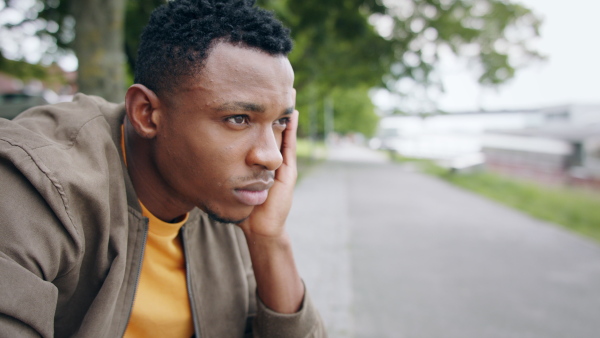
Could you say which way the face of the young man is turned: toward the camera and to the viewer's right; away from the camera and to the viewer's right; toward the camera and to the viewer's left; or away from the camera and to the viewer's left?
toward the camera and to the viewer's right

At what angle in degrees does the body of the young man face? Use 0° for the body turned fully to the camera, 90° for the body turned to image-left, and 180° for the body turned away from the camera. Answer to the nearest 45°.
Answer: approximately 315°

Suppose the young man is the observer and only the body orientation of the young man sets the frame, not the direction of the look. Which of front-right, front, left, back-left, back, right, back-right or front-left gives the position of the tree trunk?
back-left
